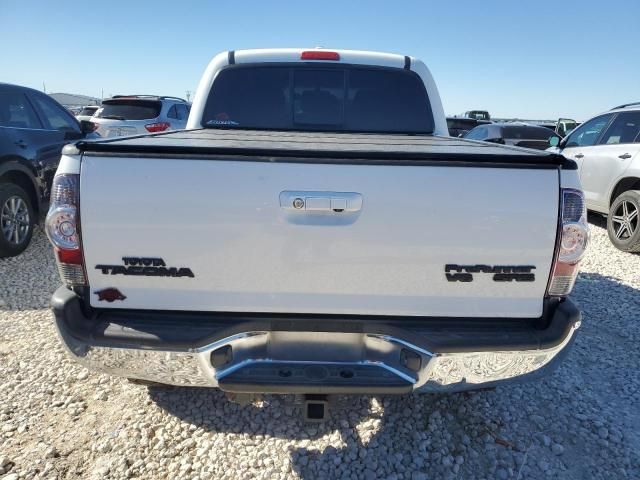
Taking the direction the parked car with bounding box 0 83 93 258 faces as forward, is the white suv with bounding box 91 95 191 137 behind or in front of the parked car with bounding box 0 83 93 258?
in front

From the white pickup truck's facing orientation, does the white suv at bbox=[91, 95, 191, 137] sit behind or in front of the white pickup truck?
in front

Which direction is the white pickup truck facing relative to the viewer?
away from the camera

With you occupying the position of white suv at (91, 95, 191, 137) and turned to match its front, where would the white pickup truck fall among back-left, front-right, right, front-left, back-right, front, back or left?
back-right

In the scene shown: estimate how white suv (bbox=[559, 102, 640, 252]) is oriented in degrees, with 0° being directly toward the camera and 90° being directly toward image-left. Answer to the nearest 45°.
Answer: approximately 135°

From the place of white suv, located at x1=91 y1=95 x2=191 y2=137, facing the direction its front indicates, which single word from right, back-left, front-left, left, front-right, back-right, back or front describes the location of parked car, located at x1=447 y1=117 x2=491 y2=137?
front-right

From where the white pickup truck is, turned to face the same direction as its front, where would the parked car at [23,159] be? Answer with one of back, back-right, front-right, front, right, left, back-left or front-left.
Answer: front-left
